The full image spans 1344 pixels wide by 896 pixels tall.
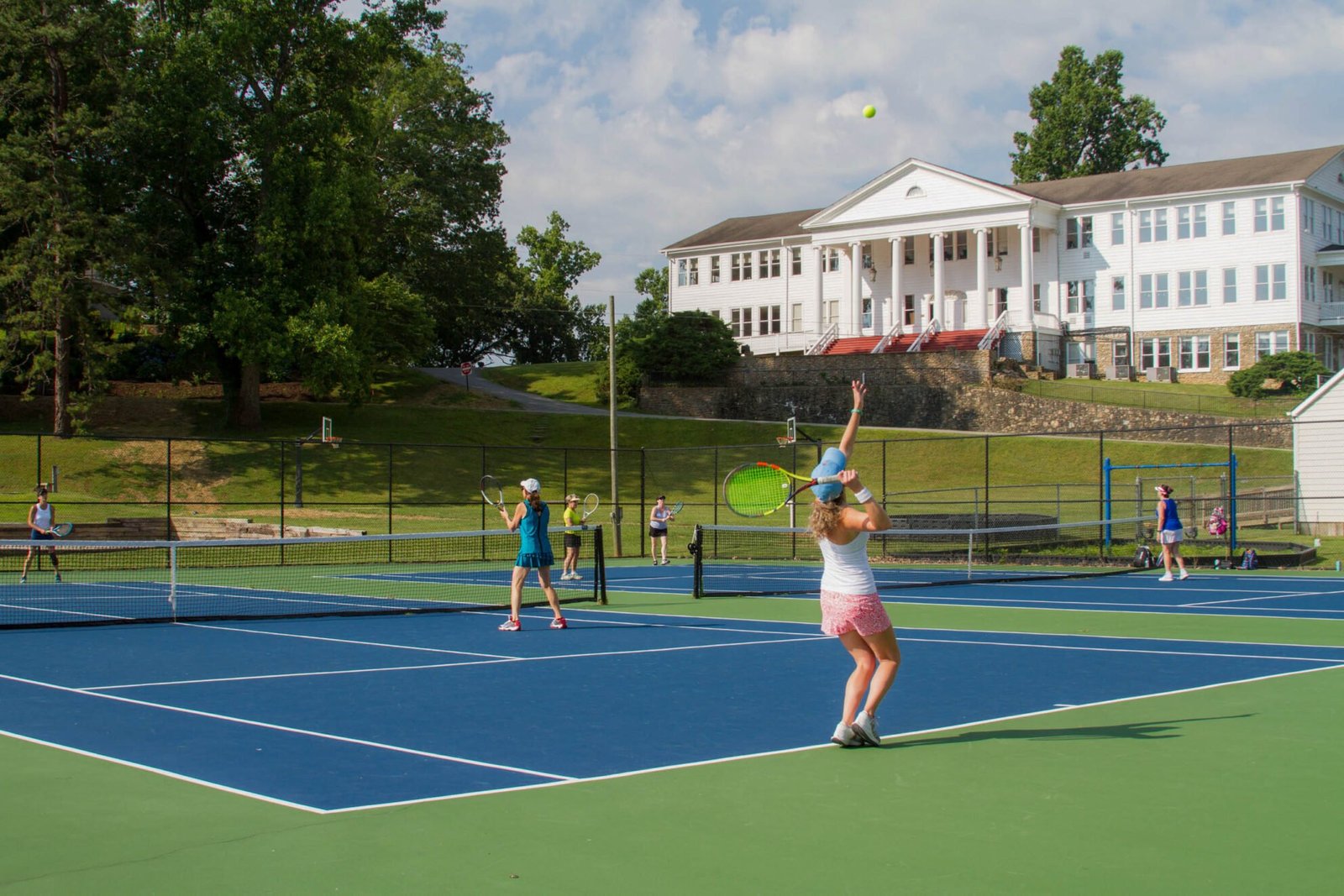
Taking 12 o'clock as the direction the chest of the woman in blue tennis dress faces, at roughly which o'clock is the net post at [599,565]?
The net post is roughly at 2 o'clock from the woman in blue tennis dress.

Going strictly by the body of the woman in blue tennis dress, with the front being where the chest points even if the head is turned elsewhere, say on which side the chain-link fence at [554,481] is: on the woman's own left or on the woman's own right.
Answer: on the woman's own right

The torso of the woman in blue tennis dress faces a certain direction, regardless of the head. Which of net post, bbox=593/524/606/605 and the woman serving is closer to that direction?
the net post

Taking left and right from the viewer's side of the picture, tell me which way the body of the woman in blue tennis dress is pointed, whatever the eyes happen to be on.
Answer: facing away from the viewer and to the left of the viewer

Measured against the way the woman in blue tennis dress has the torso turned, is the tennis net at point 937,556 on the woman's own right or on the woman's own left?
on the woman's own right

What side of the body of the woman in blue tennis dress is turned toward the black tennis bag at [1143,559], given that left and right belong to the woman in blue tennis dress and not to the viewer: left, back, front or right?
right

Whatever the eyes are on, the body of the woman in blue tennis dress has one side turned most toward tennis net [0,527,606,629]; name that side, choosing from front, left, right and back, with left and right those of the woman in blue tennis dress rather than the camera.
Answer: front

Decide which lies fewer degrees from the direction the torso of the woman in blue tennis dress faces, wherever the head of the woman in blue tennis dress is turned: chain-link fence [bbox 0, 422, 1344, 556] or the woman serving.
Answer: the chain-link fence
